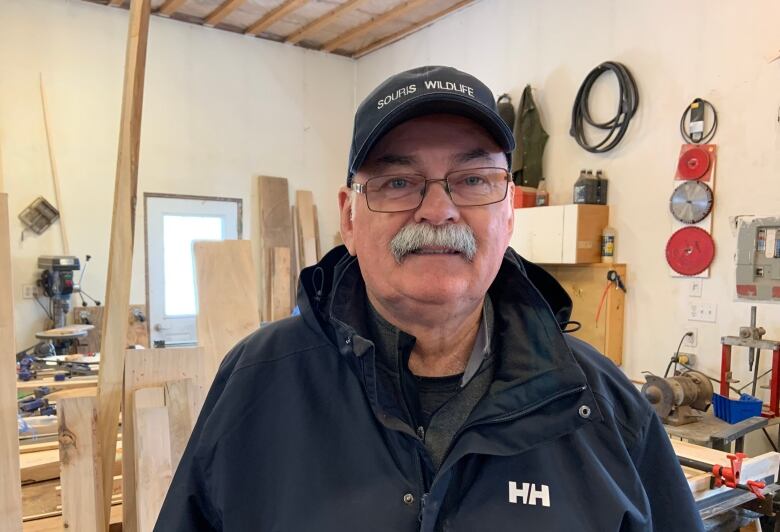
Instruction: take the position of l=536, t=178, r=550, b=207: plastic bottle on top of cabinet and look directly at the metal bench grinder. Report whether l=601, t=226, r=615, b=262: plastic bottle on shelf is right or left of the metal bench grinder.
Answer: left

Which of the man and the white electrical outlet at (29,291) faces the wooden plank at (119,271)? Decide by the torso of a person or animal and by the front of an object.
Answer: the white electrical outlet

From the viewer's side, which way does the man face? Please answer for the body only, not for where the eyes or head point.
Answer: toward the camera

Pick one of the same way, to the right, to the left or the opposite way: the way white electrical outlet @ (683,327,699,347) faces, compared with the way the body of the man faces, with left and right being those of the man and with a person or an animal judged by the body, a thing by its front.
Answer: to the right

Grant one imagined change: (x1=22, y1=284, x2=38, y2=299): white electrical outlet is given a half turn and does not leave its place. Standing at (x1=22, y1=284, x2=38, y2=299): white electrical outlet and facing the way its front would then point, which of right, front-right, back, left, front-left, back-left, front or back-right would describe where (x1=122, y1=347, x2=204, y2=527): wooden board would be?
back

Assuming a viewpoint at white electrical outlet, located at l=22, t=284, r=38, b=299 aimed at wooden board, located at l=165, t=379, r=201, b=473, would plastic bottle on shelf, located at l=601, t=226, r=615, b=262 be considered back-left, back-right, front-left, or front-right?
front-left

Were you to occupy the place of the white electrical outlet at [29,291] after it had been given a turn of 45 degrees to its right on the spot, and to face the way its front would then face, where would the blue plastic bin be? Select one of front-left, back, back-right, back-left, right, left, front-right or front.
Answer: left

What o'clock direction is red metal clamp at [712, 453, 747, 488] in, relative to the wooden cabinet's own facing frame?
The red metal clamp is roughly at 10 o'clock from the wooden cabinet.

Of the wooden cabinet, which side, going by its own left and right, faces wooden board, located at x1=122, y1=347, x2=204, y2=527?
front

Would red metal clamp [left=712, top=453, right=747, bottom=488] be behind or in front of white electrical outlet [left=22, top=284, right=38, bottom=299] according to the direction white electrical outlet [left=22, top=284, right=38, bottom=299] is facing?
in front

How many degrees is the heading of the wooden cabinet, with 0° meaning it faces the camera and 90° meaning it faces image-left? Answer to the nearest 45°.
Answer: approximately 45°

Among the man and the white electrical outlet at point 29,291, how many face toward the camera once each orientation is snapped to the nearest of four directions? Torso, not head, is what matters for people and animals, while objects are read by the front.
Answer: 2

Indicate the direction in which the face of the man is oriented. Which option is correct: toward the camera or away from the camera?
toward the camera

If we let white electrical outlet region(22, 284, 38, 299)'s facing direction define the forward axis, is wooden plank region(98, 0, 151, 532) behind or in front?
in front

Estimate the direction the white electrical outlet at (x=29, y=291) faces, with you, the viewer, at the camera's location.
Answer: facing the viewer

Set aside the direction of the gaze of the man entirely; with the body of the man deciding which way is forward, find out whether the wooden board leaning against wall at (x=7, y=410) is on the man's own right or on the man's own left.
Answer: on the man's own right

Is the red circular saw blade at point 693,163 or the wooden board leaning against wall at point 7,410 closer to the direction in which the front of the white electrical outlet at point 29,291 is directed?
the wooden board leaning against wall

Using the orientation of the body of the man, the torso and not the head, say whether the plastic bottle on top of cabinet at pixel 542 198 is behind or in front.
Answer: behind

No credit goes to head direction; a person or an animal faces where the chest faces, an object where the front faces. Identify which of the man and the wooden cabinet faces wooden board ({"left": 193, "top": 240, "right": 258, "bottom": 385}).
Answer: the wooden cabinet

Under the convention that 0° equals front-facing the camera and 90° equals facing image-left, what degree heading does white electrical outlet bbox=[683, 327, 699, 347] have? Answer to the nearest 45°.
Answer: approximately 45°
